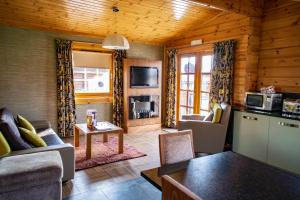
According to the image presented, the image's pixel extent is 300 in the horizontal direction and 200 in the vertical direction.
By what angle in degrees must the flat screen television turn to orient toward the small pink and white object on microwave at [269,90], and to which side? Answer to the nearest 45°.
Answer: approximately 45° to its left

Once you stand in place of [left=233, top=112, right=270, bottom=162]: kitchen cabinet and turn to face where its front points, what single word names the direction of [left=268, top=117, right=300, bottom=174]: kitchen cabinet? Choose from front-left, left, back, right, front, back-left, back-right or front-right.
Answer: left

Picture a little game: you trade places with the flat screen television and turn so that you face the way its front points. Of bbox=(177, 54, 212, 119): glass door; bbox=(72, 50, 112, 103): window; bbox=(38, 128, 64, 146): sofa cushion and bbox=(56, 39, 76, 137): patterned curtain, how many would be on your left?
1

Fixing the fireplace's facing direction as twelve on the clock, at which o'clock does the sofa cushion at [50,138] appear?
The sofa cushion is roughly at 1 o'clock from the fireplace.

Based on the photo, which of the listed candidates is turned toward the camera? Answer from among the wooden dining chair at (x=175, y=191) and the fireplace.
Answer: the fireplace

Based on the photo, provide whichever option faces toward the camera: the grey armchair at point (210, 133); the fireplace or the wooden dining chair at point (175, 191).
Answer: the fireplace

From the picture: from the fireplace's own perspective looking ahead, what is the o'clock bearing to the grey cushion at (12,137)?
The grey cushion is roughly at 1 o'clock from the fireplace.

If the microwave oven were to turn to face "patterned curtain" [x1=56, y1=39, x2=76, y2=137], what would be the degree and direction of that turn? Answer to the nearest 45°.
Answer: approximately 45° to its right

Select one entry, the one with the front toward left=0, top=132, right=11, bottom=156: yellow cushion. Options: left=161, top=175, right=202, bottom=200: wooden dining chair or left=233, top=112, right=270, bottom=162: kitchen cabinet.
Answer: the kitchen cabinet

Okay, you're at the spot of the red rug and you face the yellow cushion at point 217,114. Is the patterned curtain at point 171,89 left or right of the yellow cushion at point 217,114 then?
left

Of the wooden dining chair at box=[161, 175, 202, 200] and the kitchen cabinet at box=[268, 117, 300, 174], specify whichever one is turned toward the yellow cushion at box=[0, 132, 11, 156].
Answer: the kitchen cabinet

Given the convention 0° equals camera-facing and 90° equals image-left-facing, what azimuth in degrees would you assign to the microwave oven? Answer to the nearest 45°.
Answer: approximately 45°

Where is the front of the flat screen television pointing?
toward the camera

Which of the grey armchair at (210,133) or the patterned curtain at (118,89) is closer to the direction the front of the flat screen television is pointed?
the grey armchair

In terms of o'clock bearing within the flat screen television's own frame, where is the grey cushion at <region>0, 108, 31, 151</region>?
The grey cushion is roughly at 1 o'clock from the flat screen television.

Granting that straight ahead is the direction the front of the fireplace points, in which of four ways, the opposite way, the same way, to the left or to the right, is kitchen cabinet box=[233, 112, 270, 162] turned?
to the right

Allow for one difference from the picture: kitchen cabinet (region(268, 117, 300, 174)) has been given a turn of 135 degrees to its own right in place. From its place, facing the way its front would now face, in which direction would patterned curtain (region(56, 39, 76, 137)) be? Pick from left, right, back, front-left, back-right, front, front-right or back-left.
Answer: left

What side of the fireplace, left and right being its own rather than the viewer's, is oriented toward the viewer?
front

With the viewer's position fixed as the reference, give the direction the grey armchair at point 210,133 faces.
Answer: facing to the left of the viewer

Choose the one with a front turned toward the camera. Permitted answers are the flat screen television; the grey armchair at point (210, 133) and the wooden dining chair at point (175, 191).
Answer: the flat screen television

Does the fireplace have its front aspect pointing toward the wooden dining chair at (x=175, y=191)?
yes

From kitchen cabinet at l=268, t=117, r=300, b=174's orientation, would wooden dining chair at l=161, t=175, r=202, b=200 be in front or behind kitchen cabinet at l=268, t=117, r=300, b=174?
in front

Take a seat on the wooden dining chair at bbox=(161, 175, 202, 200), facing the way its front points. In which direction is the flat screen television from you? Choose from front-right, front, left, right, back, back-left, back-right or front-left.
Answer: front-left
